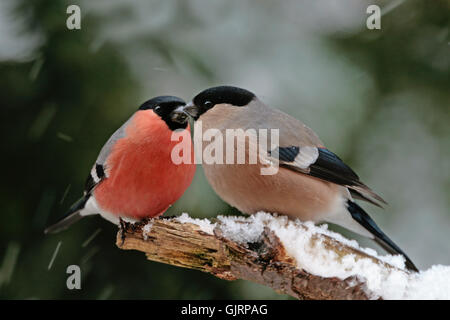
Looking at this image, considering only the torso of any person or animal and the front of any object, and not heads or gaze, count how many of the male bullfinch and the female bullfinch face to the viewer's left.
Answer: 1

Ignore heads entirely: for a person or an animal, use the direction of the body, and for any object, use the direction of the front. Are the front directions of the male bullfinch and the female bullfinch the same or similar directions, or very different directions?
very different directions

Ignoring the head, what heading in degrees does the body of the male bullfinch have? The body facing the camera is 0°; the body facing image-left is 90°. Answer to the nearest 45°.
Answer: approximately 315°

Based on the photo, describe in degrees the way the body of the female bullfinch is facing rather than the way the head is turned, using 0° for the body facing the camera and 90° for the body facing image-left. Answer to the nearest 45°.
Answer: approximately 90°
